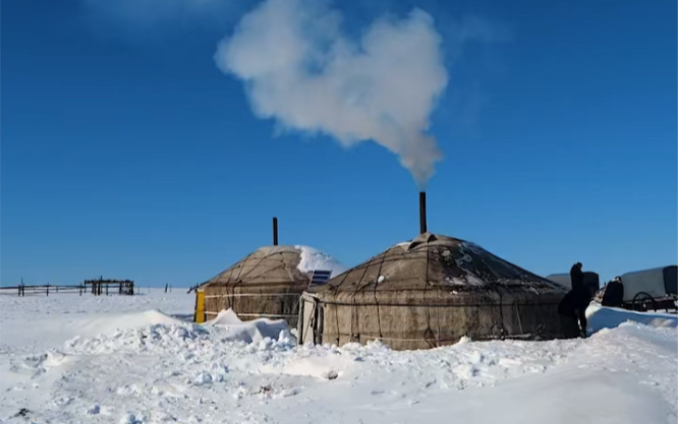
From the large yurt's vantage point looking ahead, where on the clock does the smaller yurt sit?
The smaller yurt is roughly at 2 o'clock from the large yurt.

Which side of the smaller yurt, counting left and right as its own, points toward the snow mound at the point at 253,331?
left

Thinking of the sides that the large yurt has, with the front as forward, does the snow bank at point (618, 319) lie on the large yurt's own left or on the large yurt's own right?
on the large yurt's own left

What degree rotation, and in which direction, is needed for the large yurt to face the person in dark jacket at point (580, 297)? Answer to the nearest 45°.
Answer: approximately 180°

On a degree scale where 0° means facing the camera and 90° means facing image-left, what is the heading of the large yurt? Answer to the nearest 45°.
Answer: approximately 90°

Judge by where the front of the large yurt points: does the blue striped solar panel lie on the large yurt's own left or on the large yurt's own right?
on the large yurt's own right

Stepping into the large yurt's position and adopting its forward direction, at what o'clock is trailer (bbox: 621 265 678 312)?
The trailer is roughly at 4 o'clock from the large yurt.

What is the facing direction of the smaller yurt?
to the viewer's left

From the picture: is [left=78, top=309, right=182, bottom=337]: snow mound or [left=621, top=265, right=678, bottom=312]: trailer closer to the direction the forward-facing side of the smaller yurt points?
the snow mound
